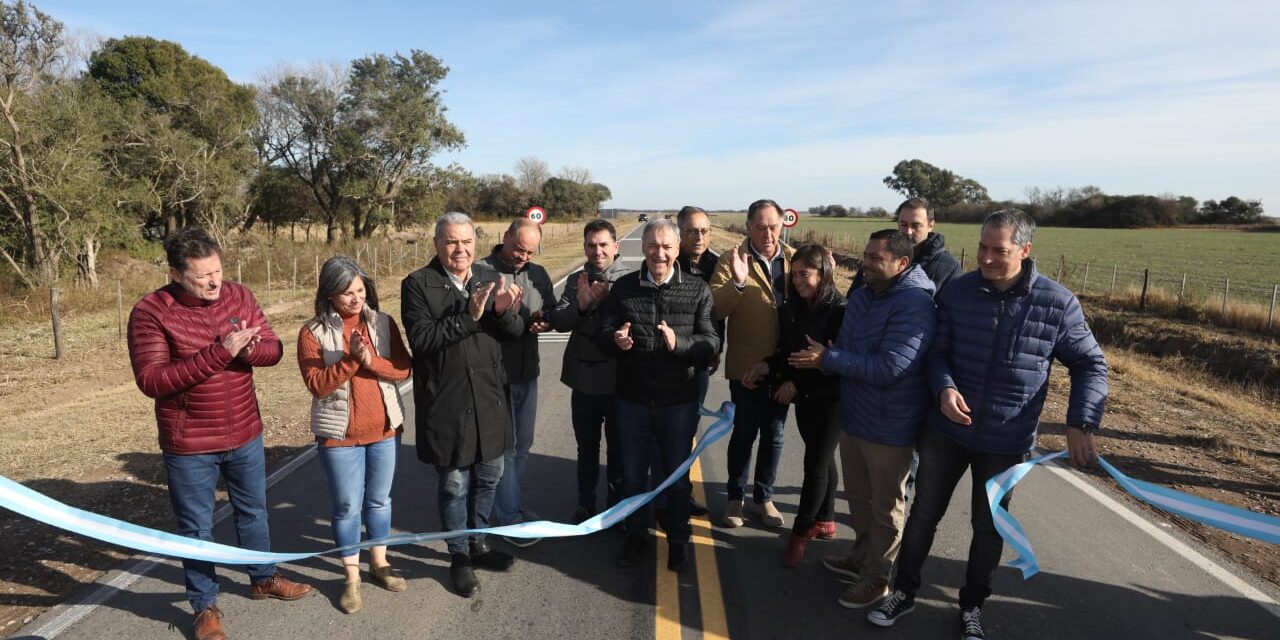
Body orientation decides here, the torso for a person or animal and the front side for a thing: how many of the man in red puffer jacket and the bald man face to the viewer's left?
0

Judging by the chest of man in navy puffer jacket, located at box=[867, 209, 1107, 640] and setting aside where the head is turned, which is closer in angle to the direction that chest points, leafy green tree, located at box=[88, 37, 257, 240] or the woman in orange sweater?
the woman in orange sweater

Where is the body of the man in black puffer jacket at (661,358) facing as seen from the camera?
toward the camera

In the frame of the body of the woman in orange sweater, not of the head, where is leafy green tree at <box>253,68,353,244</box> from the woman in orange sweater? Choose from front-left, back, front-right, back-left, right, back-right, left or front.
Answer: back-left

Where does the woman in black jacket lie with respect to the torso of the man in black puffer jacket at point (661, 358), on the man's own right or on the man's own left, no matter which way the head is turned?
on the man's own left

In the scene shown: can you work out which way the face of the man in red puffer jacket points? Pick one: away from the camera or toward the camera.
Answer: toward the camera

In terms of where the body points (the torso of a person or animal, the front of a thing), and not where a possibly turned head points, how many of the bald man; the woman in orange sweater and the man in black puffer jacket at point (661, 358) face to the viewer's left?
0

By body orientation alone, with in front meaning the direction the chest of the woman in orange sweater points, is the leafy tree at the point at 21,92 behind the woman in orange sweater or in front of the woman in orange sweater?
behind

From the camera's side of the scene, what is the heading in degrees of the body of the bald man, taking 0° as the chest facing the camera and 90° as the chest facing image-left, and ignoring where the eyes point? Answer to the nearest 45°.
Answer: approximately 315°

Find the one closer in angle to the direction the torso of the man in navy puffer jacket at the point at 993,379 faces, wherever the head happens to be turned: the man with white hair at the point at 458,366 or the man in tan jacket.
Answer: the man with white hair

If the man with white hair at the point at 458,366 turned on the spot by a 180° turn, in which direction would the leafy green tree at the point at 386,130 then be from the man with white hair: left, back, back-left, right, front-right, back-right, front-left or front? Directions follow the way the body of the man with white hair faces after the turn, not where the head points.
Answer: front-right

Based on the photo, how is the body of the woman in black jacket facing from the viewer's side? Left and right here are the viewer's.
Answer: facing the viewer and to the left of the viewer

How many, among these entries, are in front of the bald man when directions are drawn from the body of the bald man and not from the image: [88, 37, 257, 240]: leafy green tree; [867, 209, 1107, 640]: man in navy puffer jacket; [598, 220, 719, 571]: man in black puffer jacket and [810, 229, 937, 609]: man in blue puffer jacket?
3

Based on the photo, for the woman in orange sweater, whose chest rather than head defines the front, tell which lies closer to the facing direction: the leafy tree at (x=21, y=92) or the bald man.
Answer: the bald man

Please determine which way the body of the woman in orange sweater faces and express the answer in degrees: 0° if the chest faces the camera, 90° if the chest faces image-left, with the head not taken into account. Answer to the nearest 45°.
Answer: approximately 315°

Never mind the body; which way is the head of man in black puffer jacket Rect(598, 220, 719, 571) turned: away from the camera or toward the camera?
toward the camera

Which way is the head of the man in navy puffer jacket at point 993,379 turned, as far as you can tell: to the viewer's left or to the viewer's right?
to the viewer's left

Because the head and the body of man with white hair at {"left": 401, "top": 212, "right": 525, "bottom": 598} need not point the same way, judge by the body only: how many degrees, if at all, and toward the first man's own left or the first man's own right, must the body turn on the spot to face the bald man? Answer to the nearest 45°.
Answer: approximately 90° to the first man's own left

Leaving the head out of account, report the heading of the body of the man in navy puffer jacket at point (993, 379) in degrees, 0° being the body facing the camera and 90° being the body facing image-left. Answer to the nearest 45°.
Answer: approximately 45°
